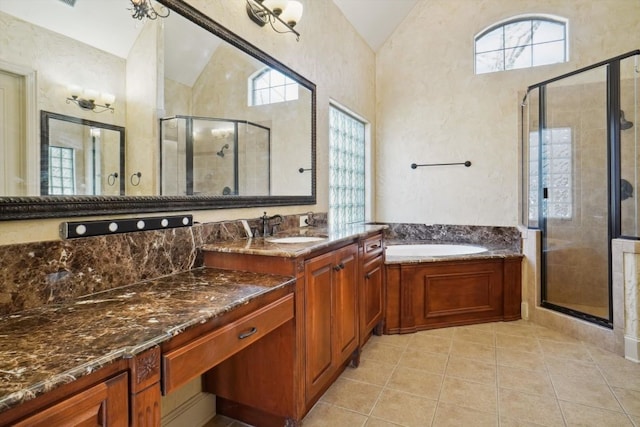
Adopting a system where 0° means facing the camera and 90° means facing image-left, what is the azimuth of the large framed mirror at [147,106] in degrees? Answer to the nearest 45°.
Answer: approximately 315°

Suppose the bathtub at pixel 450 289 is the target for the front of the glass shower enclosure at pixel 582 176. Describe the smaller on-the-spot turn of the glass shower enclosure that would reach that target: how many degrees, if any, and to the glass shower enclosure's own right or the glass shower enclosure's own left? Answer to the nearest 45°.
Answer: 0° — it already faces it

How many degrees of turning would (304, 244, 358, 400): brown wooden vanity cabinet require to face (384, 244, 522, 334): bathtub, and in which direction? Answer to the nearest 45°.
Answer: approximately 90° to its left

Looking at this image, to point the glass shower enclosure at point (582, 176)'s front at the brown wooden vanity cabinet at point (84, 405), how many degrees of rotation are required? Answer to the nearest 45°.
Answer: approximately 45° to its left

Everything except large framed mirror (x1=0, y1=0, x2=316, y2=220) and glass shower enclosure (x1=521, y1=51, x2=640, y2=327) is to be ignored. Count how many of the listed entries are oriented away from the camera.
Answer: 0

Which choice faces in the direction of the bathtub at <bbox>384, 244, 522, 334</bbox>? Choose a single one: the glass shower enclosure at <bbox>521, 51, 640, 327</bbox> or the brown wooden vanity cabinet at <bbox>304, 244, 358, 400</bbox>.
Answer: the glass shower enclosure

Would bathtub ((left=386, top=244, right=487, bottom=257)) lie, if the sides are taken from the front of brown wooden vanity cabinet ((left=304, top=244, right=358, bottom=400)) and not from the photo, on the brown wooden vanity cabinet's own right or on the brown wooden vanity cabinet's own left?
on the brown wooden vanity cabinet's own left

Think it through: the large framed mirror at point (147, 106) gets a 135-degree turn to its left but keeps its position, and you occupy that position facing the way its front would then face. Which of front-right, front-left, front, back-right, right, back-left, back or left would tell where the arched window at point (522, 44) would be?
right

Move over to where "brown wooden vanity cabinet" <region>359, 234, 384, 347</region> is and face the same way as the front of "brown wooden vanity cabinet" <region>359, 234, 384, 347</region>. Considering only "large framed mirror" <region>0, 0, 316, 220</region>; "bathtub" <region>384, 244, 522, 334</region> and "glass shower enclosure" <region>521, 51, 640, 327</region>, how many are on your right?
1

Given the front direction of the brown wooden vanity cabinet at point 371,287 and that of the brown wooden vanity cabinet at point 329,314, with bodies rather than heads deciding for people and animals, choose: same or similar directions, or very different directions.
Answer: same or similar directions

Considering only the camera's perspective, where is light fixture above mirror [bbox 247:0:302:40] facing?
facing the viewer and to the right of the viewer

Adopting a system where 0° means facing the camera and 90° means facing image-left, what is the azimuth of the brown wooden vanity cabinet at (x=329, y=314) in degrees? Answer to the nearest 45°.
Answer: approximately 315°

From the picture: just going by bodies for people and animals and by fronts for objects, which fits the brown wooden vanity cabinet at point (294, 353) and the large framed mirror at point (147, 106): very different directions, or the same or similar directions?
same or similar directions

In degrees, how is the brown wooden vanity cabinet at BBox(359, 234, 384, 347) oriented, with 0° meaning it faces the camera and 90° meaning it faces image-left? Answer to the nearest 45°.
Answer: approximately 315°

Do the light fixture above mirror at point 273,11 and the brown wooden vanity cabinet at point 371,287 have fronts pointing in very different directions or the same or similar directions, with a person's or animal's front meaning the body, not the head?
same or similar directions

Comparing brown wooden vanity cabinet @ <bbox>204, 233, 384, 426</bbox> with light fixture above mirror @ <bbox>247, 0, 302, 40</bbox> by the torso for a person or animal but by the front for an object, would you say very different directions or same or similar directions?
same or similar directions
